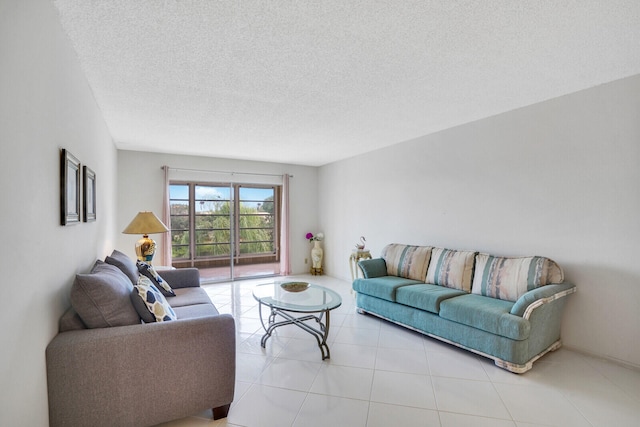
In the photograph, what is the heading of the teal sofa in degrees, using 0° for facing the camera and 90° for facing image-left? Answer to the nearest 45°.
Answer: approximately 45°

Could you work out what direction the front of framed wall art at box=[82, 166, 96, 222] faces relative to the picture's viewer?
facing to the right of the viewer

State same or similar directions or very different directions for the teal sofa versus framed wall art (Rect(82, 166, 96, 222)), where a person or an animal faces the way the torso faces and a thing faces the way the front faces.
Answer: very different directions

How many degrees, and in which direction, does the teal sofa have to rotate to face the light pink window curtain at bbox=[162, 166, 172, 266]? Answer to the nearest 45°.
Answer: approximately 45° to its right

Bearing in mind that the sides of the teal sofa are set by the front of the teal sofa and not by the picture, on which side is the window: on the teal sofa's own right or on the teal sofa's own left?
on the teal sofa's own right

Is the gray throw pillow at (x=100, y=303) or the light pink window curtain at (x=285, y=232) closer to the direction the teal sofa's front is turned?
the gray throw pillow

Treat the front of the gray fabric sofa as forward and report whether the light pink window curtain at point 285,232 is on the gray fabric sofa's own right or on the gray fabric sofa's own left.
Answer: on the gray fabric sofa's own left

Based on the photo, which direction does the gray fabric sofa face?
to the viewer's right

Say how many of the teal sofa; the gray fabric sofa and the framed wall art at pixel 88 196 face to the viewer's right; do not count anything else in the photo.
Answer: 2

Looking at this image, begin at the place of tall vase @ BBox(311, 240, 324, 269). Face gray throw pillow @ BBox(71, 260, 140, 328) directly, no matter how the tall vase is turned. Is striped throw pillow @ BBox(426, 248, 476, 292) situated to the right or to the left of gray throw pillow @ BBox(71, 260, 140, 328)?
left

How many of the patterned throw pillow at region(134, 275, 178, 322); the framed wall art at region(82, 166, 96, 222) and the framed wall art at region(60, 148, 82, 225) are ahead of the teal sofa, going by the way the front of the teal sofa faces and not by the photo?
3
